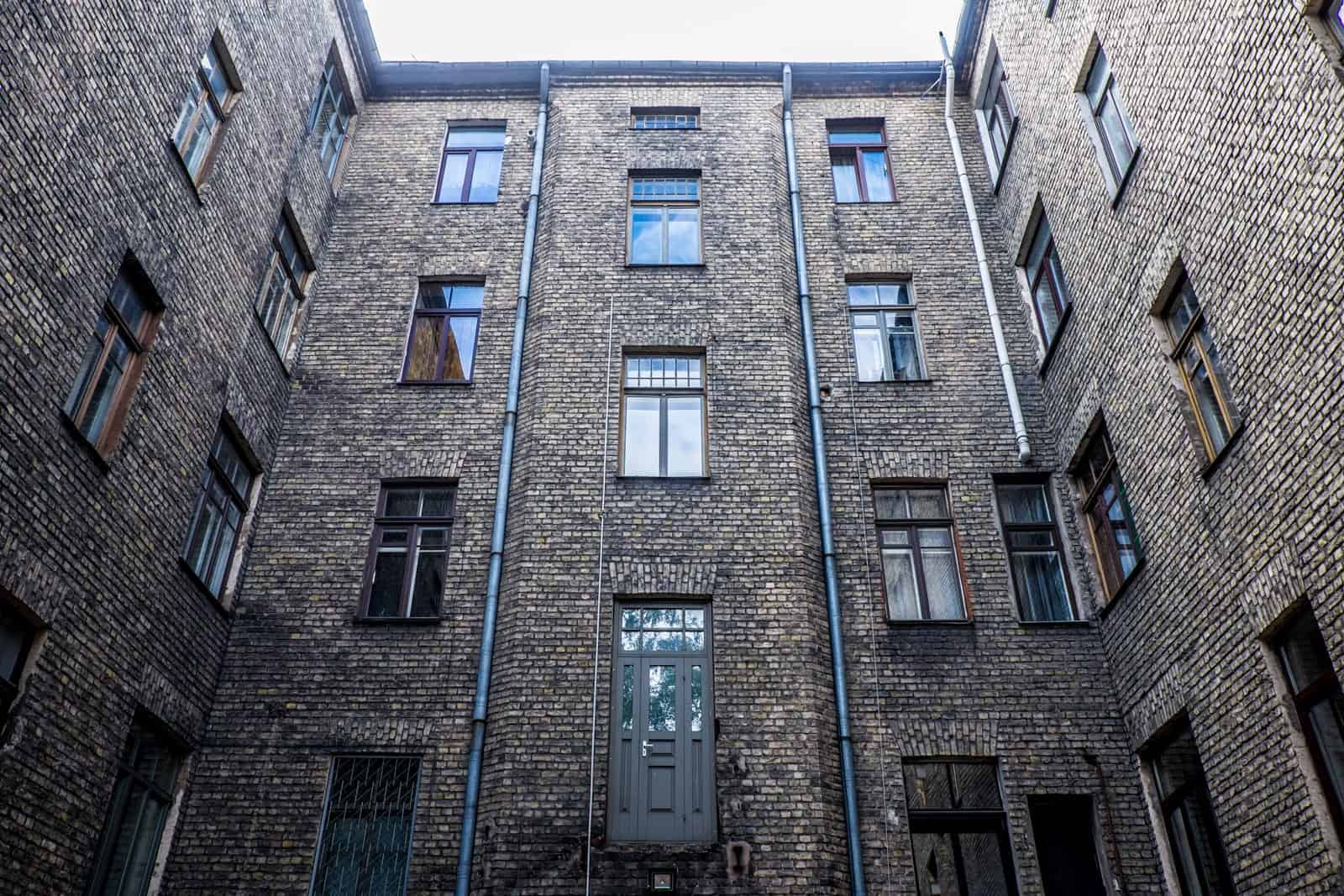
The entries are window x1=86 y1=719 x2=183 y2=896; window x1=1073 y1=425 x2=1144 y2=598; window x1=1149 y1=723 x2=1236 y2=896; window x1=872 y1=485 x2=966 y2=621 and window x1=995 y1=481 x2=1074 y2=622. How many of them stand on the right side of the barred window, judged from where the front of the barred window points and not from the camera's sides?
1

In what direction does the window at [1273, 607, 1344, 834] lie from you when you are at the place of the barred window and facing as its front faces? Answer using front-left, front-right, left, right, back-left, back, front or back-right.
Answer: front-left

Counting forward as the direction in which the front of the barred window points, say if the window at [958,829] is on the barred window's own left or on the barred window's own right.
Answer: on the barred window's own left

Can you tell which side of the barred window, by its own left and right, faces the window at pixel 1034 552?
left

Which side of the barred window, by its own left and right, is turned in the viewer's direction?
front

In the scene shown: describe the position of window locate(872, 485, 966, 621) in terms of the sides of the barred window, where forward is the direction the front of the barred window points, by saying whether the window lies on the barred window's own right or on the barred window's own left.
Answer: on the barred window's own left

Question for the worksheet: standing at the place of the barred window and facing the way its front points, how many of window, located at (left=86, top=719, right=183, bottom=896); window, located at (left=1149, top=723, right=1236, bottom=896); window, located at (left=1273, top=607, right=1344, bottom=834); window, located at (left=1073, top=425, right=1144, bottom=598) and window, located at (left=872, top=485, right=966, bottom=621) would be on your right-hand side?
1

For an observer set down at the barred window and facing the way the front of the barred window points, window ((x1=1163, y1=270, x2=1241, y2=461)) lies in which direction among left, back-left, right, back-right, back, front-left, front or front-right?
front-left
